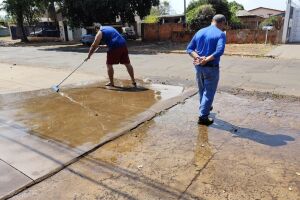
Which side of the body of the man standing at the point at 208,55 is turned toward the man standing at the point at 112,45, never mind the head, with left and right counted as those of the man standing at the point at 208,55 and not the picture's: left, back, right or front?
left

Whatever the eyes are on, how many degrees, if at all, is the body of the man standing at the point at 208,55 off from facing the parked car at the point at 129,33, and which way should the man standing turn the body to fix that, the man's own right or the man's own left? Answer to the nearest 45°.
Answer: approximately 45° to the man's own left

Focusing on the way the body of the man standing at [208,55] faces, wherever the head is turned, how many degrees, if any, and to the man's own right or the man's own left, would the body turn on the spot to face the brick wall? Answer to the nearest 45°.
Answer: approximately 45° to the man's own left

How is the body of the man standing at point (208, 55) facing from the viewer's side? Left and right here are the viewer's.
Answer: facing away from the viewer and to the right of the viewer

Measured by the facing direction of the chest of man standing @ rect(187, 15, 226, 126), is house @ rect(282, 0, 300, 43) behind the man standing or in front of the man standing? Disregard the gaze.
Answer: in front
